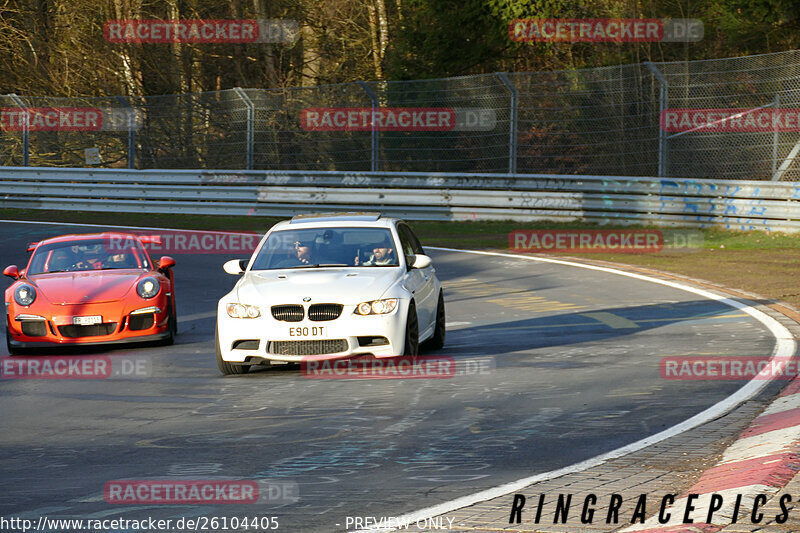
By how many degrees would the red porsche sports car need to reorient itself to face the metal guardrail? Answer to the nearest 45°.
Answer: approximately 135° to its left

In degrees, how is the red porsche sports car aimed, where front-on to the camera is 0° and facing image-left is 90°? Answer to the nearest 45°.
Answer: approximately 0°

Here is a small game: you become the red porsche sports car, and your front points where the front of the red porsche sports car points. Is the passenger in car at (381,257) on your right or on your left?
on your left

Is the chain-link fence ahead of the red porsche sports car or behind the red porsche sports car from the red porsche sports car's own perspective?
behind

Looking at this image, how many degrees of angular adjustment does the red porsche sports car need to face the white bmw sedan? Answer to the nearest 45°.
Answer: approximately 45° to its left

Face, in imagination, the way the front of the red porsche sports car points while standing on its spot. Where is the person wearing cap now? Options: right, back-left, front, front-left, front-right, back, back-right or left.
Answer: front-left

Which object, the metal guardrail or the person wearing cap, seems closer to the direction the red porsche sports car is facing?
the person wearing cap

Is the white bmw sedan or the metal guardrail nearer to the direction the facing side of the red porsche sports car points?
the white bmw sedan
